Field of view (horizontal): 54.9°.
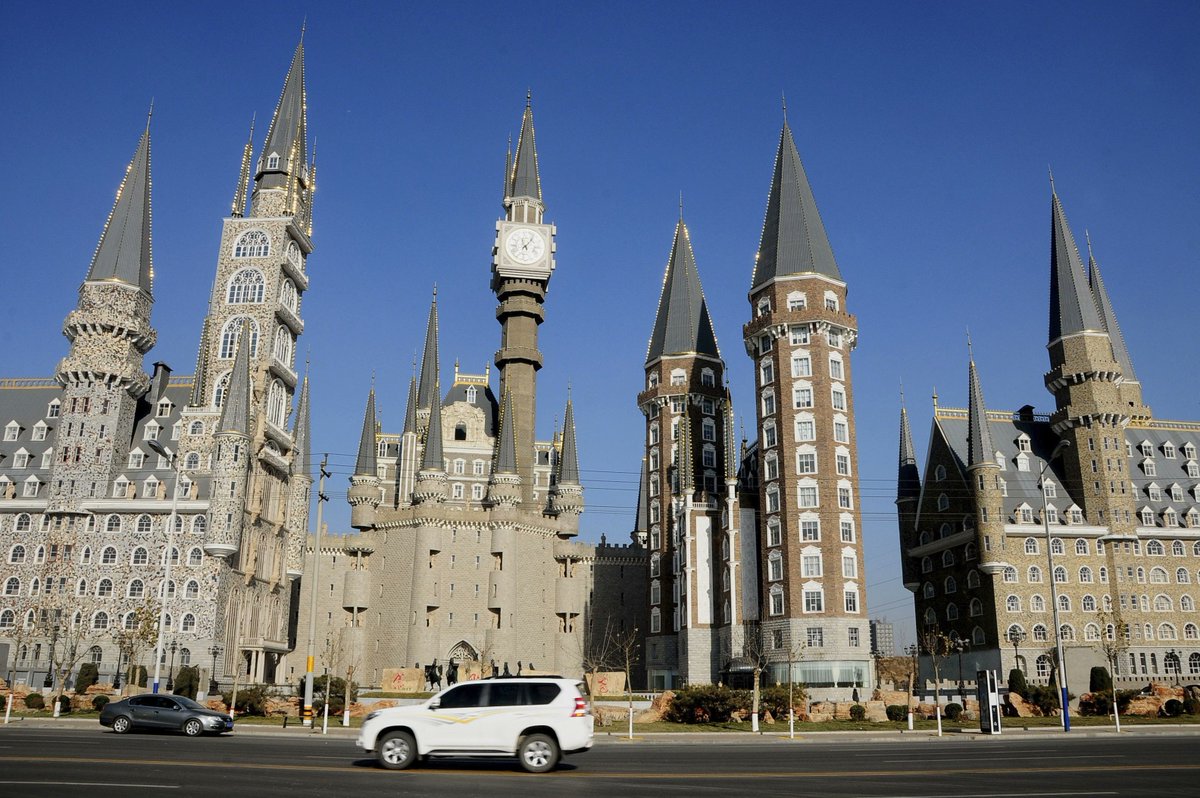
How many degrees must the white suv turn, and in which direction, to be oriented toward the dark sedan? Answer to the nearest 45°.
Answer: approximately 45° to its right

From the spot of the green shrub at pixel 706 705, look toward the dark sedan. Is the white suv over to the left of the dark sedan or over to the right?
left

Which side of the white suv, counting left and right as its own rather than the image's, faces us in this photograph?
left

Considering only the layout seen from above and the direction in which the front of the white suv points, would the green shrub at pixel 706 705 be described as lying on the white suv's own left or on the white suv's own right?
on the white suv's own right

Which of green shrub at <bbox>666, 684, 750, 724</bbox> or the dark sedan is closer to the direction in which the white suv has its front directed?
the dark sedan
